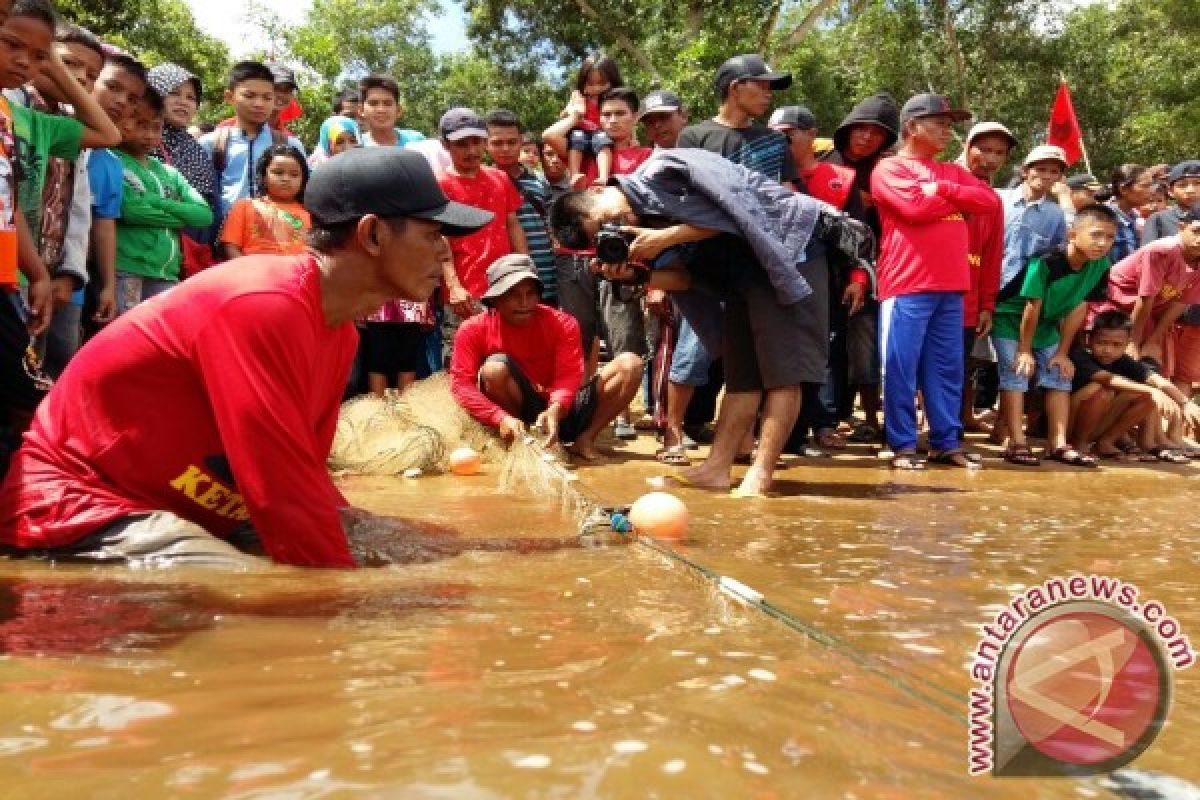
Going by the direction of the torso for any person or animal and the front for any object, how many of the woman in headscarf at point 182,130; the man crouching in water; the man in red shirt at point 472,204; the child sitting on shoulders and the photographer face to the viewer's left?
1

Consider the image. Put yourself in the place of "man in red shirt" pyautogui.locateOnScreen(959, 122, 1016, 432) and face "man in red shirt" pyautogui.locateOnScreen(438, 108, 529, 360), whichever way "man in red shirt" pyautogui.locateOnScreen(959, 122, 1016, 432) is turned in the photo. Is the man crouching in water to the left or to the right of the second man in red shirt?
left

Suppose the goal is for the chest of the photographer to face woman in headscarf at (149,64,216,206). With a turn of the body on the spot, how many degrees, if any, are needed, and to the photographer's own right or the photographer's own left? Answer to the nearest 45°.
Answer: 0° — they already face them

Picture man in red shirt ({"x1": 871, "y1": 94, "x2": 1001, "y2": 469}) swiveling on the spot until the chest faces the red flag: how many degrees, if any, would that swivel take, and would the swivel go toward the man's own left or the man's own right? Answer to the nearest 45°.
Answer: approximately 135° to the man's own left

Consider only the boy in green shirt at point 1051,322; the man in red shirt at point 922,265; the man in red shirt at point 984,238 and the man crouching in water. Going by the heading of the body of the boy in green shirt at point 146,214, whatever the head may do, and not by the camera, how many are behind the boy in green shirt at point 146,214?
0

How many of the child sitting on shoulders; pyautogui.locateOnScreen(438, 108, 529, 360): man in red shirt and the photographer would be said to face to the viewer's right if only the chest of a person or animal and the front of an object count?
0

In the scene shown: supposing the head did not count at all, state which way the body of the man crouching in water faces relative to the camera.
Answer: to the viewer's right

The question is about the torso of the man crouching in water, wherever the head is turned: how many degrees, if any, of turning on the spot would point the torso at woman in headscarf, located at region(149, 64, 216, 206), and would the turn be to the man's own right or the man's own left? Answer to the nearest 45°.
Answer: approximately 90° to the man's own left

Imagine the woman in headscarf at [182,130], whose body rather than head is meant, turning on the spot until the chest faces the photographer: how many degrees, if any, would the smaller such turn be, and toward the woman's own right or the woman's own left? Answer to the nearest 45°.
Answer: approximately 45° to the woman's own left

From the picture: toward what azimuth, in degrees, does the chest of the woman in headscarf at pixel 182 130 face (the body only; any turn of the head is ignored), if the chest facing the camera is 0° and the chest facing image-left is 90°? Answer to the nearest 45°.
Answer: approximately 0°

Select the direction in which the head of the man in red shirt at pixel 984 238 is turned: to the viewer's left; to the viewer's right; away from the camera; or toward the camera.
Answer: toward the camera

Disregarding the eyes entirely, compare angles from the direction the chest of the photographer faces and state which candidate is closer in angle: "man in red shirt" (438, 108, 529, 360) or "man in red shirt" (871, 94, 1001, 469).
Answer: the "man in red shirt" (438, 108, 529, 360)

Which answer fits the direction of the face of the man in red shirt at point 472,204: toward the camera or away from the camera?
toward the camera

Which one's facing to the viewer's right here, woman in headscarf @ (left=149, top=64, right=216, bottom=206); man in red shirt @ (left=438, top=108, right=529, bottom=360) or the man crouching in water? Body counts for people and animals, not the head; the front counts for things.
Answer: the man crouching in water

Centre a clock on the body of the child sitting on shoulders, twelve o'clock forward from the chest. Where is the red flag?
The red flag is roughly at 8 o'clock from the child sitting on shoulders.

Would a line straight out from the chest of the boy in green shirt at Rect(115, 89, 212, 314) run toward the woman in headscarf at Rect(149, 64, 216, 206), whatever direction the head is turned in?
no

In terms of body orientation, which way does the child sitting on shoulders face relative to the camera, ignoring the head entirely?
toward the camera

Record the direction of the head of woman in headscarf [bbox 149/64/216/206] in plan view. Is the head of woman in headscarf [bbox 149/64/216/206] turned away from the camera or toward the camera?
toward the camera
